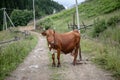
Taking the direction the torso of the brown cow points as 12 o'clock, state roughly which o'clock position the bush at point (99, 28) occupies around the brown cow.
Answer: The bush is roughly at 5 o'clock from the brown cow.

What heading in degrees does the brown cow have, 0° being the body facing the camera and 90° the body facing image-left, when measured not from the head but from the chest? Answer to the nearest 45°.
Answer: approximately 45°

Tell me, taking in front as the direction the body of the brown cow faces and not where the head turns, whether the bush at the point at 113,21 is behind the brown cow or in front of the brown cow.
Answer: behind
